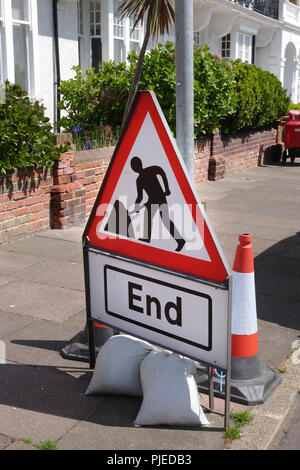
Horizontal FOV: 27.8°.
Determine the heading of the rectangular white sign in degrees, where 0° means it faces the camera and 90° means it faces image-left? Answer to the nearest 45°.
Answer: approximately 45°

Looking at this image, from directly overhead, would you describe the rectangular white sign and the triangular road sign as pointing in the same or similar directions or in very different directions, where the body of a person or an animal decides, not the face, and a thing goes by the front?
same or similar directions

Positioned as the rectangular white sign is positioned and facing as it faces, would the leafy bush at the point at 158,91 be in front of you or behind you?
behind

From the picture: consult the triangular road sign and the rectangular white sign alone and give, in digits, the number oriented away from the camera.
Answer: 0

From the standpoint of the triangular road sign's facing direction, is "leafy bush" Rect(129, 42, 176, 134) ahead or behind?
behind

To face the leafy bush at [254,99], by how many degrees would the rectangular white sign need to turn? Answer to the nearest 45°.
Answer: approximately 135° to its right

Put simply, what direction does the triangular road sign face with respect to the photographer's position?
facing the viewer and to the left of the viewer

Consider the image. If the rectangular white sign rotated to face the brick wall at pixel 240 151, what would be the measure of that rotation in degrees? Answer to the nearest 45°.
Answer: approximately 135° to its right

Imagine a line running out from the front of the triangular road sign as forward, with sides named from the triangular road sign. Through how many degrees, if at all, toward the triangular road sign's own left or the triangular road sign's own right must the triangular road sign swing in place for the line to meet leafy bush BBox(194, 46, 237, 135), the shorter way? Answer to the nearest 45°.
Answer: approximately 135° to the triangular road sign's own right

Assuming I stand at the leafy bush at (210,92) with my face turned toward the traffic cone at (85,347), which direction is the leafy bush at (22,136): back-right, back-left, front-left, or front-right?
front-right

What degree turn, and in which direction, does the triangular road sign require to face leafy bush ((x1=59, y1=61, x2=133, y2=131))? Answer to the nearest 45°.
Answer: approximately 135° to its right

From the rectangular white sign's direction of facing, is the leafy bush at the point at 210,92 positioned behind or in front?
behind

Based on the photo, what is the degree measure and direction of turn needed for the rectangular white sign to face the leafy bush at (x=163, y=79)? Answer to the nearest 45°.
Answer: approximately 135° to its right
